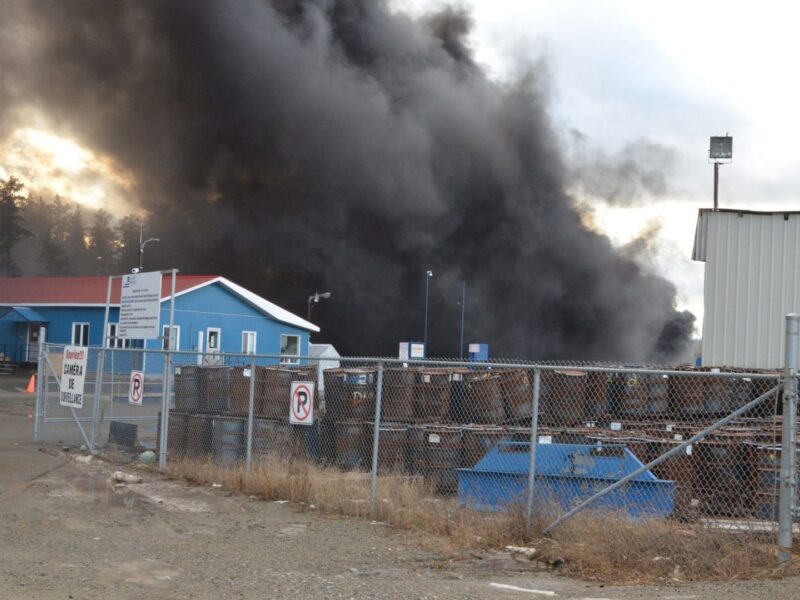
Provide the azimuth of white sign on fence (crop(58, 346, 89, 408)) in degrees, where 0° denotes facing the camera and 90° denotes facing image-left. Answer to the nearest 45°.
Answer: approximately 0°

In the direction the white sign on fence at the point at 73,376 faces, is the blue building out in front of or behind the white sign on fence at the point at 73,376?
behind

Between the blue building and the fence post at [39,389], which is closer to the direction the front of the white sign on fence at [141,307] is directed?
the fence post

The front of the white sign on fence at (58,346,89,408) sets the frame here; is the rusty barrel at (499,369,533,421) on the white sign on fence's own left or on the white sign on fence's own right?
on the white sign on fence's own left

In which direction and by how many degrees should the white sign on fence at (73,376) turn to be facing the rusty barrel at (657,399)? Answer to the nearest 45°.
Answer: approximately 45° to its left

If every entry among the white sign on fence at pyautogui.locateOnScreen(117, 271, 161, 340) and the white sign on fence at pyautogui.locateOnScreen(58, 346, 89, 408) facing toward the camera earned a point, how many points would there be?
2
